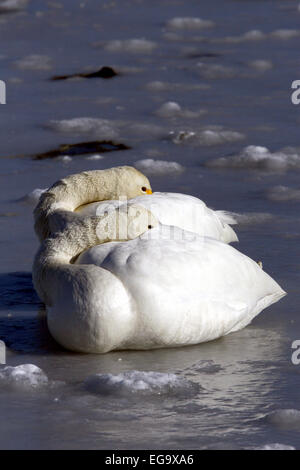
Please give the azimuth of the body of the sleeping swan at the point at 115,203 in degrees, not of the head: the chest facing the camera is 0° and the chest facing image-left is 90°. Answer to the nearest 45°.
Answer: approximately 90°

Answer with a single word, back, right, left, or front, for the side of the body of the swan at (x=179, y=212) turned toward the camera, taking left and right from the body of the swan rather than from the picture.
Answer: left
